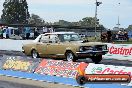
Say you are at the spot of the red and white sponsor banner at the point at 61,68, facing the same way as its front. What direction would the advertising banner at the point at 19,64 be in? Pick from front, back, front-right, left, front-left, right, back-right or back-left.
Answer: back-right

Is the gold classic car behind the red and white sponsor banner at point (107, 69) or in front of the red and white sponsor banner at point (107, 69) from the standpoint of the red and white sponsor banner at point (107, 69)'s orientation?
behind

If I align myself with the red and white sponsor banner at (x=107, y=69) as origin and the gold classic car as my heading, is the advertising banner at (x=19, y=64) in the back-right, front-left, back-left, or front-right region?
front-left

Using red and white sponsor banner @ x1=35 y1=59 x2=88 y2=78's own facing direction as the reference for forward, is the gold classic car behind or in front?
behind

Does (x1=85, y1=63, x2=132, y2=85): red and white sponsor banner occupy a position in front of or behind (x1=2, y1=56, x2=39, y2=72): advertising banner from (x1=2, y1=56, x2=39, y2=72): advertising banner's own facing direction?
in front

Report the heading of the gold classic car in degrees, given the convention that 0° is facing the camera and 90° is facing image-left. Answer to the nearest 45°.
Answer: approximately 315°

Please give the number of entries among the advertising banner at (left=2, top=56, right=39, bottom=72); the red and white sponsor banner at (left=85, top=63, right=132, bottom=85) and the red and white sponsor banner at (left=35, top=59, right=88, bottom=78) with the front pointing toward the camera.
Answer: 3

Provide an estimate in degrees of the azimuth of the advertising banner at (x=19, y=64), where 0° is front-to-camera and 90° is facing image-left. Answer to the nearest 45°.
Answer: approximately 0°

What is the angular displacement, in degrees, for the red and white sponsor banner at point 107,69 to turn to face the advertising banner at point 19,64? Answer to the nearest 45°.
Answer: approximately 135° to its right

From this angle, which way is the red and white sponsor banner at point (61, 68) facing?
toward the camera

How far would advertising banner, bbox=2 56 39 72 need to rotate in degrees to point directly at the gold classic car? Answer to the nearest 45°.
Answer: approximately 135° to its left

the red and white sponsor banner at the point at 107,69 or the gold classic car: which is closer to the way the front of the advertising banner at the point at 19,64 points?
the red and white sponsor banner

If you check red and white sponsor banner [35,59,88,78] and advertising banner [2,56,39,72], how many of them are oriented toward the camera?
2
